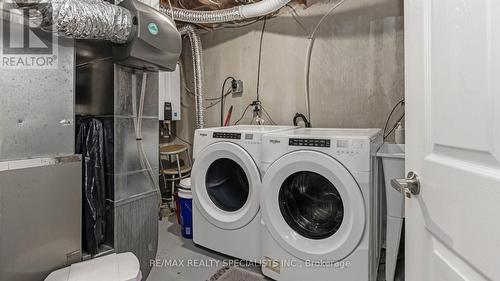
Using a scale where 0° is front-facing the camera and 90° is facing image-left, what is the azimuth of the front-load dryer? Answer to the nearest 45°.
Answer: approximately 45°

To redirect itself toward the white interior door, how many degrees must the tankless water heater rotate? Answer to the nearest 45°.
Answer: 0° — it already faces it

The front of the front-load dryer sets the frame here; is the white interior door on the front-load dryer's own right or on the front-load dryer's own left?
on the front-load dryer's own left

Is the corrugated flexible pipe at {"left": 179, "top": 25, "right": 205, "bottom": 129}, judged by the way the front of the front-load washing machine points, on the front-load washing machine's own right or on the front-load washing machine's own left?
on the front-load washing machine's own right

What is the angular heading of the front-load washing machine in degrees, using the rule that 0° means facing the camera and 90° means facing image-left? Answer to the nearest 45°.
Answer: approximately 45°

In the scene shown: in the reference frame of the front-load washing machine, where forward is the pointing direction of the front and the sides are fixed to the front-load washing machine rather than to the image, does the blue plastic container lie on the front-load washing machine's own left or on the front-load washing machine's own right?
on the front-load washing machine's own right
